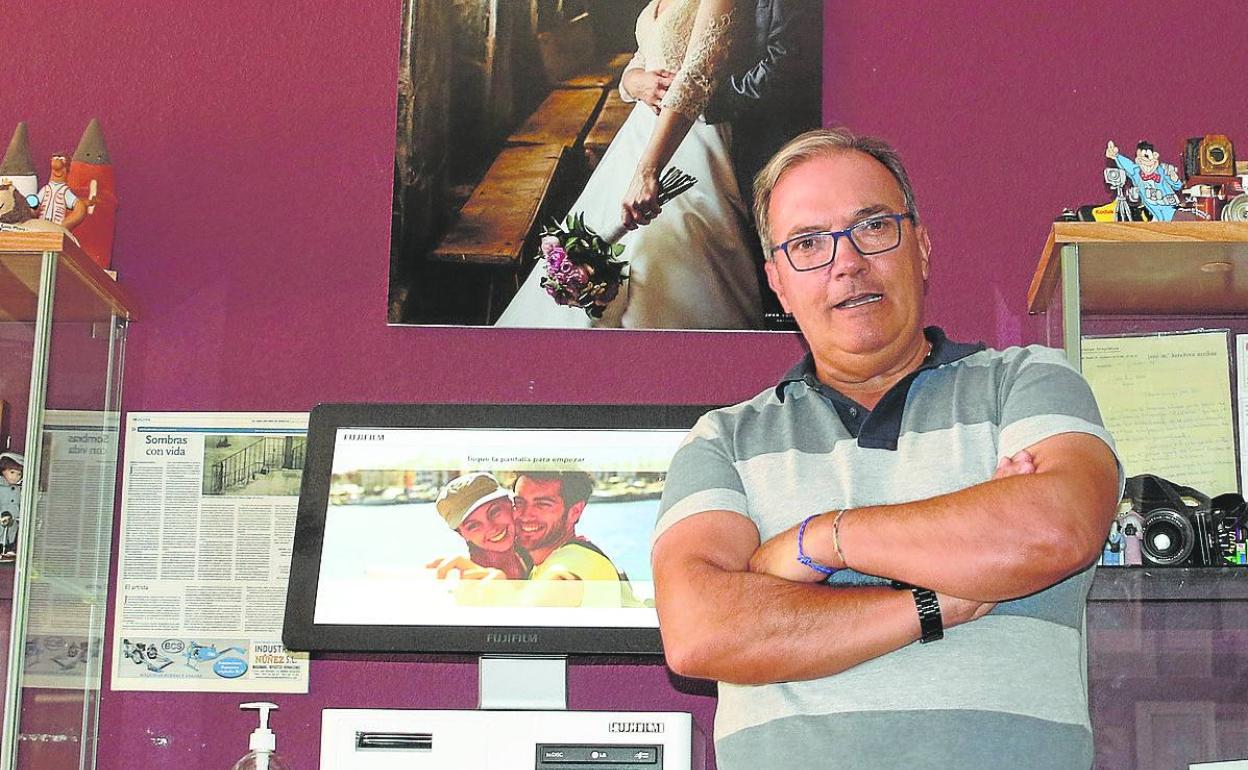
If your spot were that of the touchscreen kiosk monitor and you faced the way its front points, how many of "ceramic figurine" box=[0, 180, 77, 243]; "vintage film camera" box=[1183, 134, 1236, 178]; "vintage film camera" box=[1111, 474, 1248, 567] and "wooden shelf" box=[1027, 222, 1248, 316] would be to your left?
3

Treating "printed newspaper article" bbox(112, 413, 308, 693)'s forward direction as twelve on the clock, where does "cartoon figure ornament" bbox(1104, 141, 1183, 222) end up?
The cartoon figure ornament is roughly at 10 o'clock from the printed newspaper article.

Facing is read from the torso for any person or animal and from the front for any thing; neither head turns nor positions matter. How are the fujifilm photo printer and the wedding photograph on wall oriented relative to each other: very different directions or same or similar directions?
same or similar directions

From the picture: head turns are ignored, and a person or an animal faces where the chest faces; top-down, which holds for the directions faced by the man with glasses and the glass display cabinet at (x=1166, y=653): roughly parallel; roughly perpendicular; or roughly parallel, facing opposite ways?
roughly parallel

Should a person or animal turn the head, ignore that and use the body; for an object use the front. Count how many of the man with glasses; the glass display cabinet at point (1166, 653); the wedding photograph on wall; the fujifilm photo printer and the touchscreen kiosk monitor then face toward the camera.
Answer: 5

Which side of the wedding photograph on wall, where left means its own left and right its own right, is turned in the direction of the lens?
front

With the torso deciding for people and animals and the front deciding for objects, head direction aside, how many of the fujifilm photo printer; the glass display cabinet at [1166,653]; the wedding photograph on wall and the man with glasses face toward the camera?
4

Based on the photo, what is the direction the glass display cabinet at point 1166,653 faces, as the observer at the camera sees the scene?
facing the viewer

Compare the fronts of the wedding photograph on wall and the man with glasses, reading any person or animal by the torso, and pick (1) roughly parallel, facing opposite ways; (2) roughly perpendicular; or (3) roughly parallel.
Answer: roughly parallel

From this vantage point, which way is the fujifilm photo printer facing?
toward the camera

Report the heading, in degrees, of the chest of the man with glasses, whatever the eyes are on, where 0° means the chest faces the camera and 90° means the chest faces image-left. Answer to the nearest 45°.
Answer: approximately 0°

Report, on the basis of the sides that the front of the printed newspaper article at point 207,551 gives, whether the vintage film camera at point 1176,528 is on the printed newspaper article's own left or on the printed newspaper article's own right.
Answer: on the printed newspaper article's own left

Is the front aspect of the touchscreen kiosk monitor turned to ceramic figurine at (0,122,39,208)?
no

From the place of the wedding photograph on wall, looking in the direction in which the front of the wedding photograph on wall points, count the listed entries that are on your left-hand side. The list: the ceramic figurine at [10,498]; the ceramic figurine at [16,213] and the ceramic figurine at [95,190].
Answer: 0

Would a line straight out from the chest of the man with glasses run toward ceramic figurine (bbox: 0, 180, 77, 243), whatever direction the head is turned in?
no

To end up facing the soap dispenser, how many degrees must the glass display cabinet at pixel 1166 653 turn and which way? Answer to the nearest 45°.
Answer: approximately 90° to its right

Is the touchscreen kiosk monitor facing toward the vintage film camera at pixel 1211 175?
no
